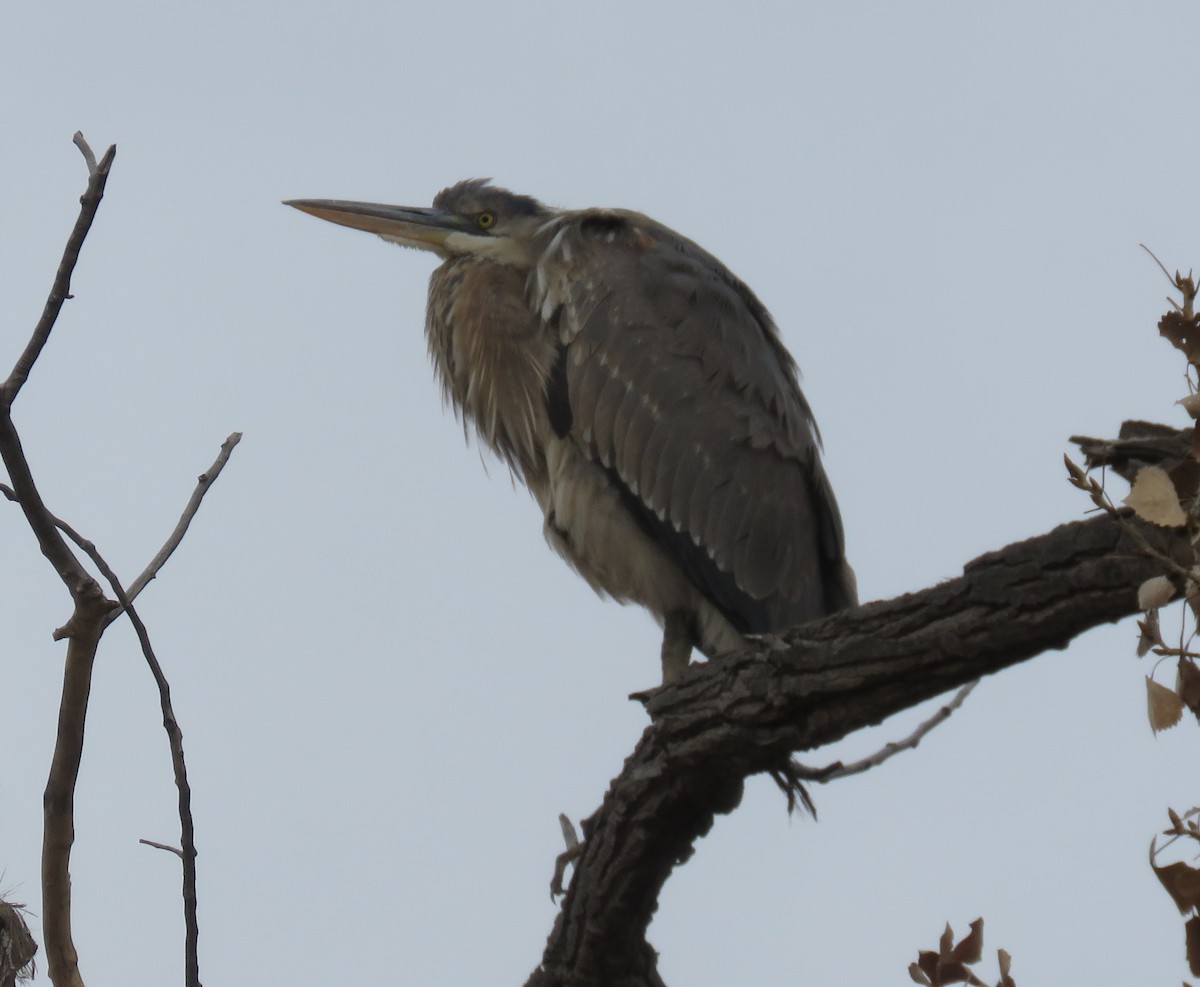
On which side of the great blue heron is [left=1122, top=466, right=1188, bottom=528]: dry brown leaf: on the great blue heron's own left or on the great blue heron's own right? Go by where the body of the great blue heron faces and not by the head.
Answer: on the great blue heron's own left

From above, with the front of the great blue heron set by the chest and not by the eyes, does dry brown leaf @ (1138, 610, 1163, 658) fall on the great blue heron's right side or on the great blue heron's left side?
on the great blue heron's left side

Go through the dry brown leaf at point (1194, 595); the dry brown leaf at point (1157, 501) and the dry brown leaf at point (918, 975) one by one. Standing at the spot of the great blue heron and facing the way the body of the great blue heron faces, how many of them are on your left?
3

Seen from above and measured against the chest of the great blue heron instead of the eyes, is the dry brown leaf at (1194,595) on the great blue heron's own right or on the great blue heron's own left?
on the great blue heron's own left

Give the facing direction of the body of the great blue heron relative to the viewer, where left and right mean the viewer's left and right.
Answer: facing to the left of the viewer
